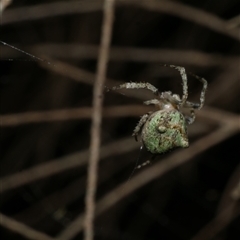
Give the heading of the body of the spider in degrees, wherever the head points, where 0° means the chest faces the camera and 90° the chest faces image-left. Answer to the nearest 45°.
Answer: approximately 180°
